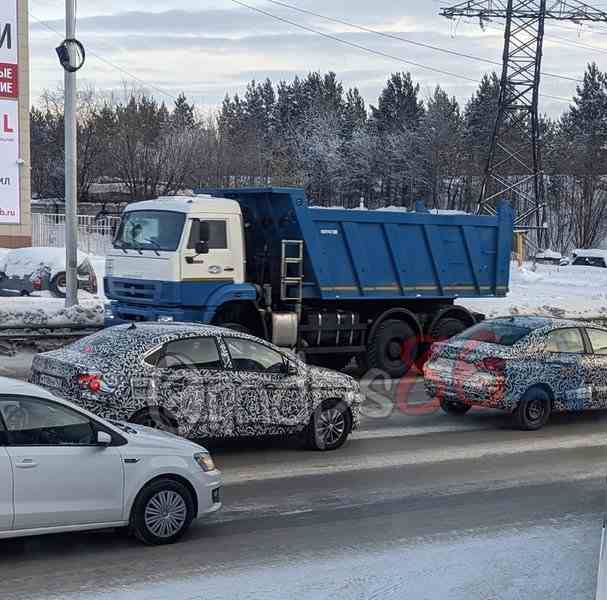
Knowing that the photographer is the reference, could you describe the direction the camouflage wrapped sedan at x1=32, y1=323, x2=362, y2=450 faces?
facing away from the viewer and to the right of the viewer

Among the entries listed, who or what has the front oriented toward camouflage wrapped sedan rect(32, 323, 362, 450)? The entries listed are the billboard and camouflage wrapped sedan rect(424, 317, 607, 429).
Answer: the billboard

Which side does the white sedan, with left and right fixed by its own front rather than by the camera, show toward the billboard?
left

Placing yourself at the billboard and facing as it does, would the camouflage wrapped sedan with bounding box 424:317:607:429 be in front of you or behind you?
in front

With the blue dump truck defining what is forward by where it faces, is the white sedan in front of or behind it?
in front

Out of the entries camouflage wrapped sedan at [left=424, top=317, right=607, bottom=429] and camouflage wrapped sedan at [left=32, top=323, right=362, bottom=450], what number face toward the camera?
0

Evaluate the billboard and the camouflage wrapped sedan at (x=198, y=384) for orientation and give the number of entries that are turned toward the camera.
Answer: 1

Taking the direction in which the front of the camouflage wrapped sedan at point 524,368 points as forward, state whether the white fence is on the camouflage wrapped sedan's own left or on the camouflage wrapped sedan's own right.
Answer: on the camouflage wrapped sedan's own left

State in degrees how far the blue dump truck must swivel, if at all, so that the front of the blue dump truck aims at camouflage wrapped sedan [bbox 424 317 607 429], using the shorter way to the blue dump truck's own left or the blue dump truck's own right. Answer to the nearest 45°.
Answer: approximately 90° to the blue dump truck's own left

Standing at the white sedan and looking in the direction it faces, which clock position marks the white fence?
The white fence is roughly at 9 o'clock from the white sedan.

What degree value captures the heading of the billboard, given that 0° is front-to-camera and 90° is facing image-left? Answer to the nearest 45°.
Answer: approximately 0°

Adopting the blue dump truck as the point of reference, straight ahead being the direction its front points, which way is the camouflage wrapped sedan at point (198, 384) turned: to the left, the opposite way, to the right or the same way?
the opposite way

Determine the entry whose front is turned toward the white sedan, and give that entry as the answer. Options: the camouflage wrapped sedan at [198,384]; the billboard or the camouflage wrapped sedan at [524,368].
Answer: the billboard

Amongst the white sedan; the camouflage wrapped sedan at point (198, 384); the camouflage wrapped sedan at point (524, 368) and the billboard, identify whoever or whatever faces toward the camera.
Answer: the billboard

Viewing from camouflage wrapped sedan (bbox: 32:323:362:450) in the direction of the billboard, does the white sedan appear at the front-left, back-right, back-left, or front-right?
back-left

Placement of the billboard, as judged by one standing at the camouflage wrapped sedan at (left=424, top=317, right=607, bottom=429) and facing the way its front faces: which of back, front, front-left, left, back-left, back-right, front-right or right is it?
left

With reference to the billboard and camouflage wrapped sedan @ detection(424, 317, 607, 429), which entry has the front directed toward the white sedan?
the billboard
